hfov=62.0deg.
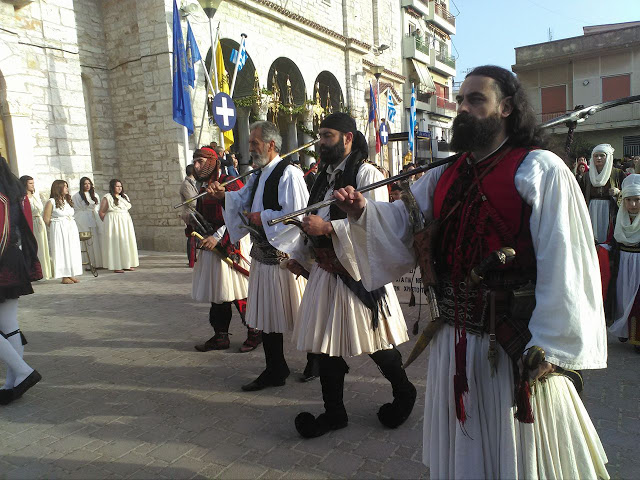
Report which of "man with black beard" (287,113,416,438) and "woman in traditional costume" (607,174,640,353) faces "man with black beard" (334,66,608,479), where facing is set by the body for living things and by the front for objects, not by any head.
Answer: the woman in traditional costume

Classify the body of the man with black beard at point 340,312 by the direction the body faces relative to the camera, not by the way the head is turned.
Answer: to the viewer's left

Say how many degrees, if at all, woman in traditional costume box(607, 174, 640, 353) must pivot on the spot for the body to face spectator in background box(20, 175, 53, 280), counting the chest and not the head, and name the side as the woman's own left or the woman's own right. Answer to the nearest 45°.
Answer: approximately 90° to the woman's own right

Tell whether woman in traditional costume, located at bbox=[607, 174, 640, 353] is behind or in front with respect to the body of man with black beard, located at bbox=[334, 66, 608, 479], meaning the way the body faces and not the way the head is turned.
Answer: behind

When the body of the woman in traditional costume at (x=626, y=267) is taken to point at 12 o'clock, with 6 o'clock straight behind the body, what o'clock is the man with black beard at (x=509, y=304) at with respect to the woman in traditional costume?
The man with black beard is roughly at 12 o'clock from the woman in traditional costume.

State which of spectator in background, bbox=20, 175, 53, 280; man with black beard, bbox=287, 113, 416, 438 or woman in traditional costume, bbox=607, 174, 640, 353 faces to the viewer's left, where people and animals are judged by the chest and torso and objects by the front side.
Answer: the man with black beard

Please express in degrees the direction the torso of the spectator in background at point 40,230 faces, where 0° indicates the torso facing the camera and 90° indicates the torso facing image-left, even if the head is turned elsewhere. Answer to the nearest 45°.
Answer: approximately 315°

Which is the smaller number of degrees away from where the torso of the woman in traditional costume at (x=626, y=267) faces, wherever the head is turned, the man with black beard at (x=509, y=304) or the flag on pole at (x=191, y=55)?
the man with black beard

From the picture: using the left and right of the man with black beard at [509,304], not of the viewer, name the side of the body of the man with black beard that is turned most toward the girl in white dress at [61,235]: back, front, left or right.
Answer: right

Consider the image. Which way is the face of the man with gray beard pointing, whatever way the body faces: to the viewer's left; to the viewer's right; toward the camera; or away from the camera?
to the viewer's left
